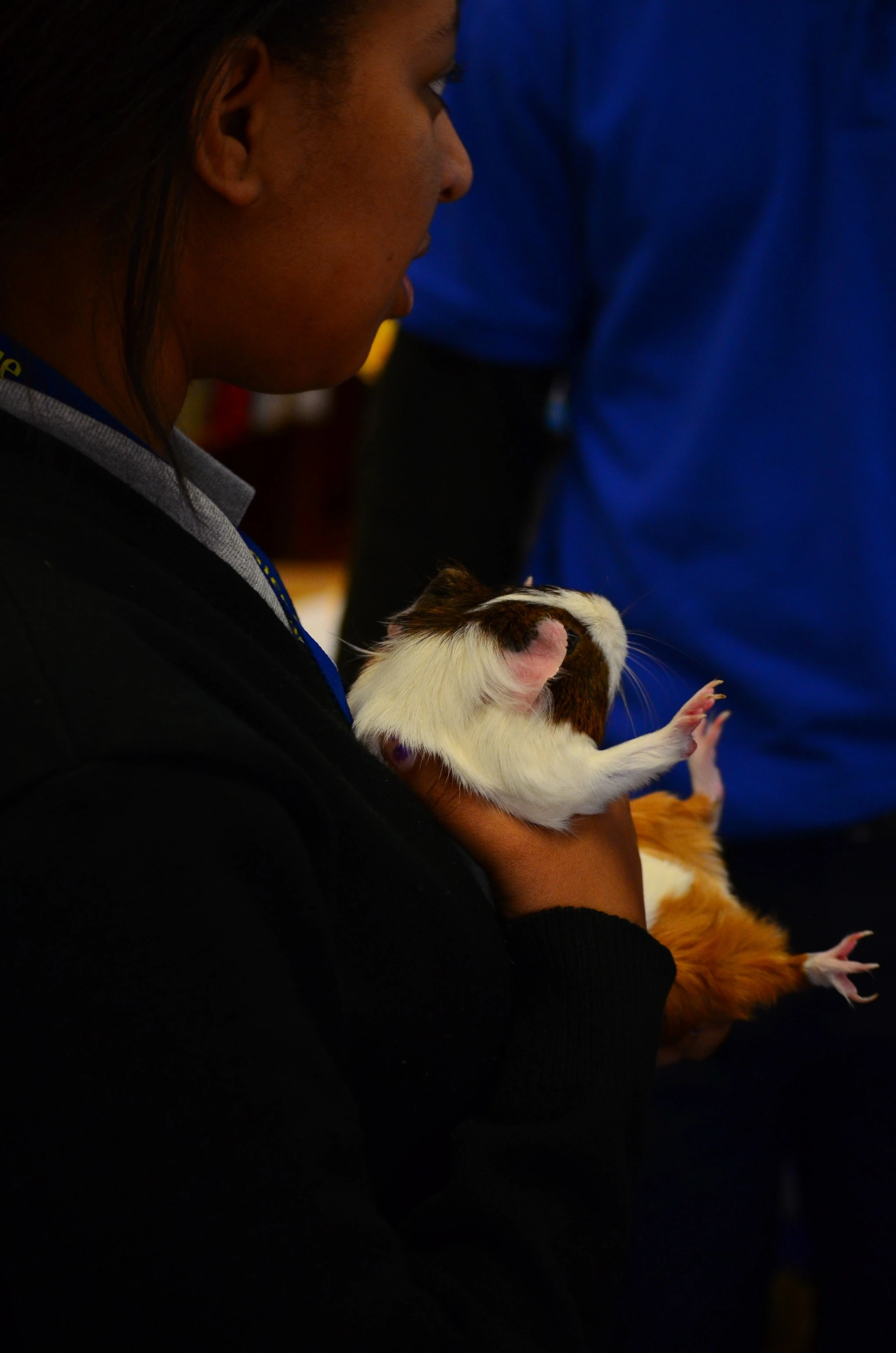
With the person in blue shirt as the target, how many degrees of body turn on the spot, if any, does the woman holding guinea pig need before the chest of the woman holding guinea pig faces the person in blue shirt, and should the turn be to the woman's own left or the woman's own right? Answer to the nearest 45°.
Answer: approximately 45° to the woman's own left

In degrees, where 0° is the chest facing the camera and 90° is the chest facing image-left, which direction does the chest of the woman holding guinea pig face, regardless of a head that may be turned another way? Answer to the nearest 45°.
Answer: approximately 270°
